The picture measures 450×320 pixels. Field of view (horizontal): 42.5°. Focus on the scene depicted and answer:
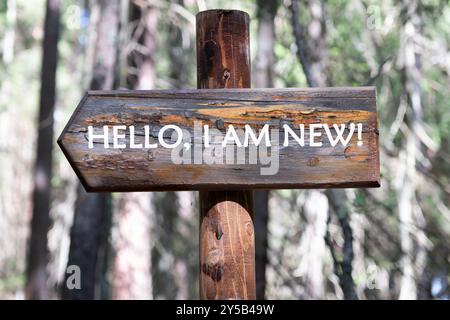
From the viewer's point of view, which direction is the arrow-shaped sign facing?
toward the camera

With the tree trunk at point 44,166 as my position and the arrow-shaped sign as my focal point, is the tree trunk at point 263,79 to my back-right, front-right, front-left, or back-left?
front-left

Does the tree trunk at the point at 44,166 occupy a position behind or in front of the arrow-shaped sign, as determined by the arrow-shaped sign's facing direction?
behind

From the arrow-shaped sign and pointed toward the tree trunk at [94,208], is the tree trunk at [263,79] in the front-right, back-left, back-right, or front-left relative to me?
front-right

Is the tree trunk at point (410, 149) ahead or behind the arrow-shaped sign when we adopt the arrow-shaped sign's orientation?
behind

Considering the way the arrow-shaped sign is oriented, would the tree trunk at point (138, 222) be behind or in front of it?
behind

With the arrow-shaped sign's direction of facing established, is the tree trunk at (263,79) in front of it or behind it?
behind
